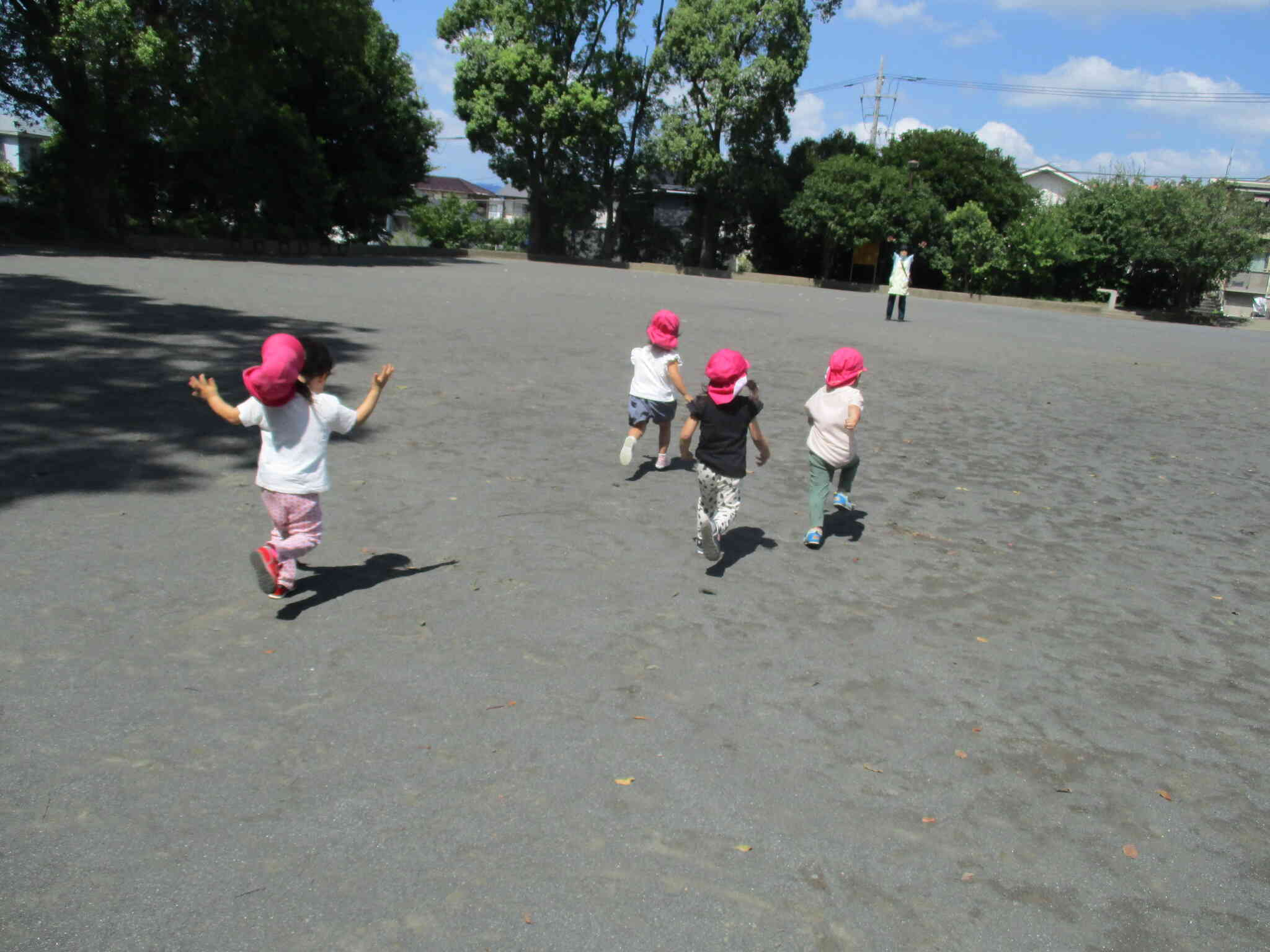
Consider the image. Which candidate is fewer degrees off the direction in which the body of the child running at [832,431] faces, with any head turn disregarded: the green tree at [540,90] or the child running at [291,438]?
the green tree

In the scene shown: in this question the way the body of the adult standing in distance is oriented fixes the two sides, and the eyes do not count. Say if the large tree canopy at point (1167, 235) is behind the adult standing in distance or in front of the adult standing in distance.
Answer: behind

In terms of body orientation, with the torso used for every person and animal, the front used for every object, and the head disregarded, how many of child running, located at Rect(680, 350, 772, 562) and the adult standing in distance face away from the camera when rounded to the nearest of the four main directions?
1

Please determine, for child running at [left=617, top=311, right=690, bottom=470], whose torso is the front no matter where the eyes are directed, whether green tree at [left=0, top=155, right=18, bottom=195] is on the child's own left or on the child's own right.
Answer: on the child's own left

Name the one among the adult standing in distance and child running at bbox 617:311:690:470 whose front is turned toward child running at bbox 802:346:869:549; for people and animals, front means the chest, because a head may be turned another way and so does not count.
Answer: the adult standing in distance

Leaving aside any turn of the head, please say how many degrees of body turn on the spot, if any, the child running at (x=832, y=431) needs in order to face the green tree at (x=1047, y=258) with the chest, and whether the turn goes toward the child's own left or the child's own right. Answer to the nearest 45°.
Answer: approximately 45° to the child's own left

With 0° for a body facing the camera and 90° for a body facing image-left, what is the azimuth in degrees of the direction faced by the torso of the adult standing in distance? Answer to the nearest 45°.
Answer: approximately 0°

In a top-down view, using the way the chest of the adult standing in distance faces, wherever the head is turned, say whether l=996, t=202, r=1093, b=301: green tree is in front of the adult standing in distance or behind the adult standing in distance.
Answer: behind

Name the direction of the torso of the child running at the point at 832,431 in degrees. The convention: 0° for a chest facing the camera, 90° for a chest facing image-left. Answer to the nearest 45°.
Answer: approximately 225°

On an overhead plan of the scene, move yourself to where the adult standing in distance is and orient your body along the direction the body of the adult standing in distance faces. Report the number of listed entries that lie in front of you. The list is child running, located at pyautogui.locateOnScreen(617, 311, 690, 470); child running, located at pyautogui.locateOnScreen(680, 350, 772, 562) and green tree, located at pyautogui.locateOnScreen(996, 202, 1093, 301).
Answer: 2

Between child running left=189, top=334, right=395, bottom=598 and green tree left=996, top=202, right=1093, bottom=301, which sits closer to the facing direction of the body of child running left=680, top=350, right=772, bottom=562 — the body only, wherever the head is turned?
the green tree

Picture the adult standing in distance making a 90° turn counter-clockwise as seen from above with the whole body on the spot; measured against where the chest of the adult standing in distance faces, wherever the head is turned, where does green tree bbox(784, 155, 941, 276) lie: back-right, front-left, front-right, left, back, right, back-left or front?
left

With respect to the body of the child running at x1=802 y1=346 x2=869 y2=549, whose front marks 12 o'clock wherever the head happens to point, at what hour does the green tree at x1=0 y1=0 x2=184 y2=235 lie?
The green tree is roughly at 9 o'clock from the child running.

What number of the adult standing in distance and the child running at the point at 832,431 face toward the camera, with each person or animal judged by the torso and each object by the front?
1
